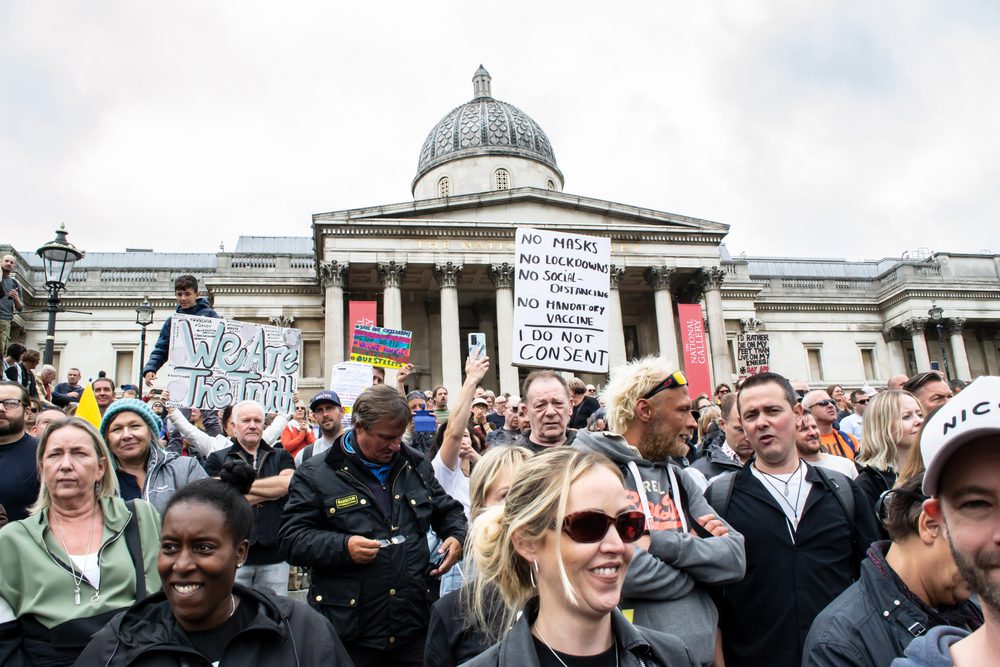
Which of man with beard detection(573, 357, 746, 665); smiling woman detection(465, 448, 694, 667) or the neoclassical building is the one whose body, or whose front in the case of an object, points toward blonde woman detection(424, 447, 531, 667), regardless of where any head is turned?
the neoclassical building

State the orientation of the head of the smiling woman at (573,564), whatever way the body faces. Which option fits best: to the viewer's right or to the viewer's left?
to the viewer's right

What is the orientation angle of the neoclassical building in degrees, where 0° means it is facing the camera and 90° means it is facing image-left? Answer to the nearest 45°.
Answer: approximately 0°

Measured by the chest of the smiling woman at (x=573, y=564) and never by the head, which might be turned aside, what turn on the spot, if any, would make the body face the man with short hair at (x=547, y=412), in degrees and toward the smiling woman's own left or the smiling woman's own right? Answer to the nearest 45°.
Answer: approximately 135° to the smiling woman's own left

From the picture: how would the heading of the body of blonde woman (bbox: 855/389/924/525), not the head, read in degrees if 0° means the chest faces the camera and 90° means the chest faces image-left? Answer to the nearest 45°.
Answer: approximately 315°

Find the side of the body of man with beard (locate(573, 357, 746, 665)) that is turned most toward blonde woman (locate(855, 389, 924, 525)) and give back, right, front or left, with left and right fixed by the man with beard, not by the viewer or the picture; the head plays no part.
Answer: left

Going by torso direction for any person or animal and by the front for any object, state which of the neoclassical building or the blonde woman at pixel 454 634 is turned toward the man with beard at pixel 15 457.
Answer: the neoclassical building

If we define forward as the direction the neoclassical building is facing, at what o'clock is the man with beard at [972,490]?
The man with beard is roughly at 12 o'clock from the neoclassical building.

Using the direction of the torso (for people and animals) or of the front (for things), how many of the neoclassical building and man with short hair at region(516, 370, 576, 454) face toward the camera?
2
